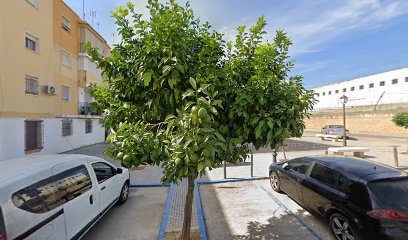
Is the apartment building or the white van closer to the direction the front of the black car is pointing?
the apartment building

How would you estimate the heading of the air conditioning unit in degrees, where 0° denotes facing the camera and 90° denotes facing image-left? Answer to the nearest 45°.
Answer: approximately 315°

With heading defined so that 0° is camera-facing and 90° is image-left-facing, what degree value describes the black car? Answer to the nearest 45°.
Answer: approximately 135°

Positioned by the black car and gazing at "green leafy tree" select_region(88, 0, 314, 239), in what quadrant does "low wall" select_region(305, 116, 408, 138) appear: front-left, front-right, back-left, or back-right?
back-right

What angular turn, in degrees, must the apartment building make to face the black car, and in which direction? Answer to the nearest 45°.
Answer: approximately 45° to its right

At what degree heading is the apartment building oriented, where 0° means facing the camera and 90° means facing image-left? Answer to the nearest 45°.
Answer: approximately 315°

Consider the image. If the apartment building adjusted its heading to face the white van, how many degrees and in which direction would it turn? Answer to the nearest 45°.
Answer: approximately 45° to its right

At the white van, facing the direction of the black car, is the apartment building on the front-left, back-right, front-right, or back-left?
back-left

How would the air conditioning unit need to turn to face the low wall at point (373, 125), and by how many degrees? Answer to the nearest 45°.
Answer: approximately 45° to its left
